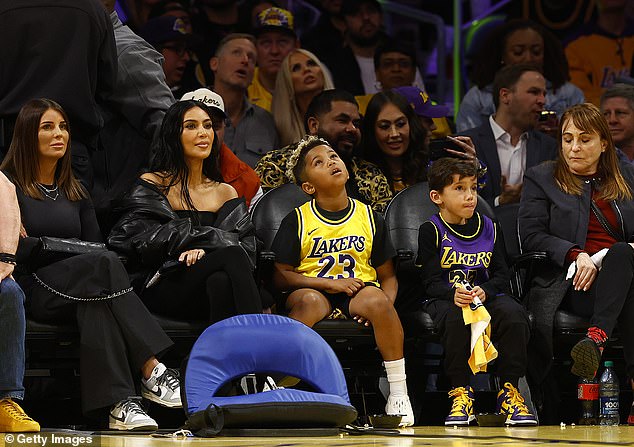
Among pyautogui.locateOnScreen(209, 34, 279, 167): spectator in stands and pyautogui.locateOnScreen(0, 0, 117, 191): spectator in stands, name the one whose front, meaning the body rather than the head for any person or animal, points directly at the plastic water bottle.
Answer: pyautogui.locateOnScreen(209, 34, 279, 167): spectator in stands

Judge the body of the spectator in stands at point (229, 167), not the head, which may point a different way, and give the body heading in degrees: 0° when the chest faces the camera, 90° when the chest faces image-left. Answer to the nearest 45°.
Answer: approximately 315°

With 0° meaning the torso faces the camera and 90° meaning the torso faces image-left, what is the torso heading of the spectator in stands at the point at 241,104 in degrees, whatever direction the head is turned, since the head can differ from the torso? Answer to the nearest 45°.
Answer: approximately 315°

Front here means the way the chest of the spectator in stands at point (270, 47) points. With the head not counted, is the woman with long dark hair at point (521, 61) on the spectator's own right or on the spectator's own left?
on the spectator's own left

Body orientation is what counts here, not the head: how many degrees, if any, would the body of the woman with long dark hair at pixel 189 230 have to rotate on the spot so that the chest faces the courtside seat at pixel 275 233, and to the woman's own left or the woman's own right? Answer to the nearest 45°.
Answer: approximately 90° to the woman's own left

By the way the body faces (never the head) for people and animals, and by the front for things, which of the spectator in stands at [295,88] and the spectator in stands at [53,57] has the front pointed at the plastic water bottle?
the spectator in stands at [295,88]
